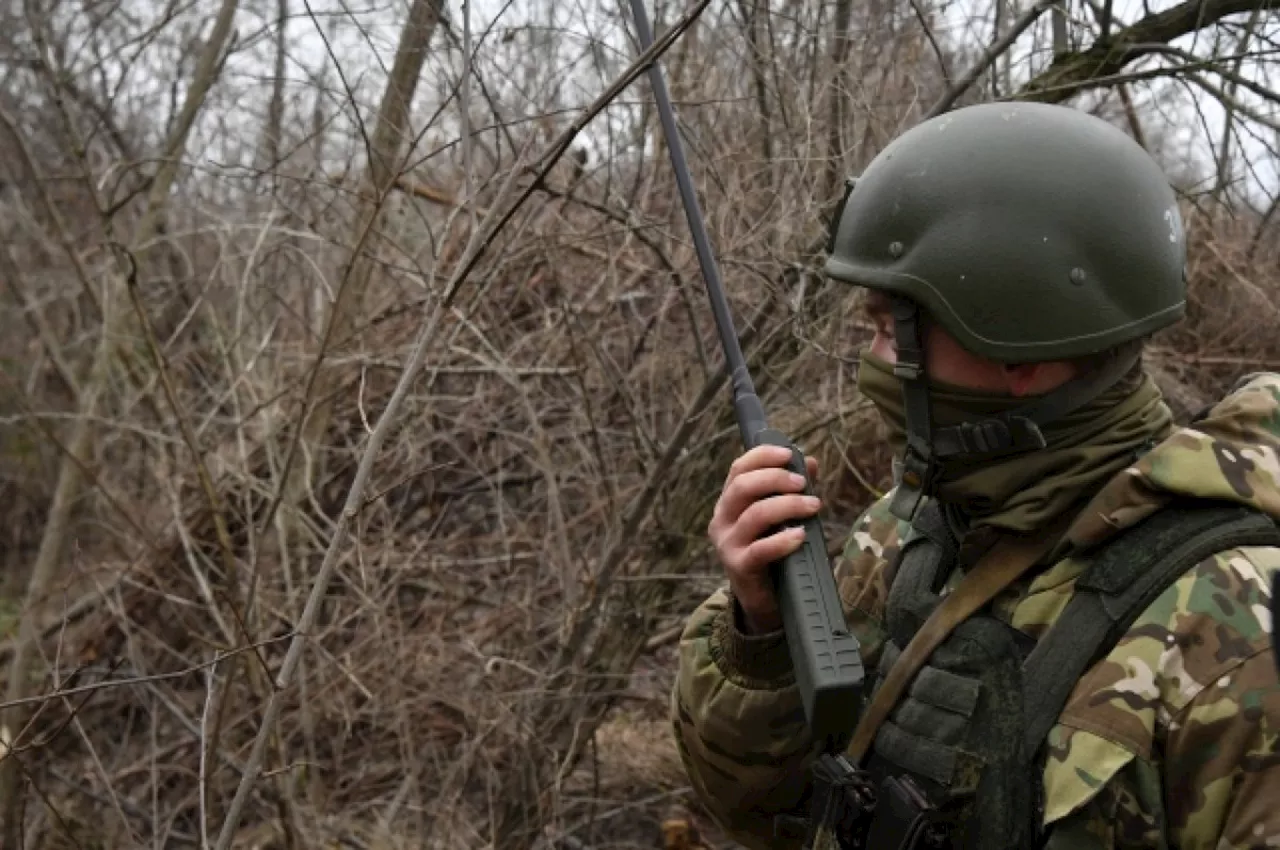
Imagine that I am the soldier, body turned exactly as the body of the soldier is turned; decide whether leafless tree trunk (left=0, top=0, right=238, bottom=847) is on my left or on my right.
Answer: on my right

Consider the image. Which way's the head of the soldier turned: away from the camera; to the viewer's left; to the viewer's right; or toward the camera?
to the viewer's left

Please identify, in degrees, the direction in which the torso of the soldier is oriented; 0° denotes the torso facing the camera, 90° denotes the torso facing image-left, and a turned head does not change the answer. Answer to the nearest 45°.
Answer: approximately 45°
